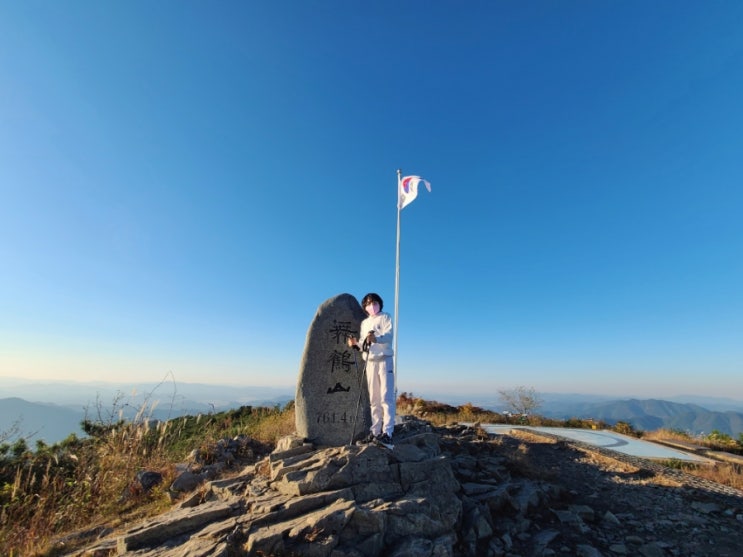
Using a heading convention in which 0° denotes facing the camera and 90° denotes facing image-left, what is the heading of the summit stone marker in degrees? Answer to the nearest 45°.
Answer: approximately 0°

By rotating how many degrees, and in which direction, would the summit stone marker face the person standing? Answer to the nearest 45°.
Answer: approximately 45° to its left
